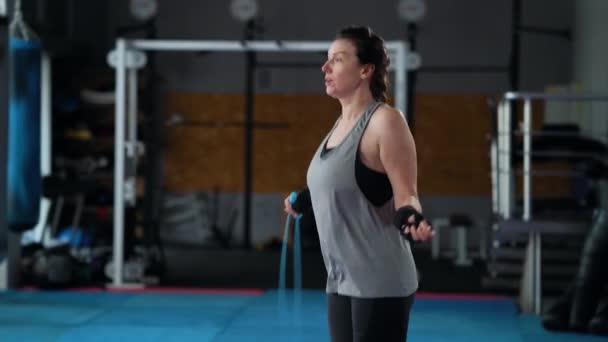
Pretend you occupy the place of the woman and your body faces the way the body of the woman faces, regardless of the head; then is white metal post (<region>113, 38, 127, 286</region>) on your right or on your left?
on your right

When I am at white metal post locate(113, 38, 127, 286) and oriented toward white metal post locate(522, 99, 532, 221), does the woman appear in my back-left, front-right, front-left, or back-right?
front-right

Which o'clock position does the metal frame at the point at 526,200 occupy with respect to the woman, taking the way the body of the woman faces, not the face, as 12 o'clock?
The metal frame is roughly at 5 o'clock from the woman.

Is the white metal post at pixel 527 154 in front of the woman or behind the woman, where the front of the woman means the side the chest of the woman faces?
behind

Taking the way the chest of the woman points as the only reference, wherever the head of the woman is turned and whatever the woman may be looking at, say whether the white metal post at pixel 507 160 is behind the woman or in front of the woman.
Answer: behind

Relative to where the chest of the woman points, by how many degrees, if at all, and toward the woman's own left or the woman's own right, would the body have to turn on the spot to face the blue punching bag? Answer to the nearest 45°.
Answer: approximately 90° to the woman's own right

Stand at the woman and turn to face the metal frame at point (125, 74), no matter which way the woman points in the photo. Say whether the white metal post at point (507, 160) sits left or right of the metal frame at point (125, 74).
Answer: right

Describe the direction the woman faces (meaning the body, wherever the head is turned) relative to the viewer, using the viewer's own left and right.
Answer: facing the viewer and to the left of the viewer

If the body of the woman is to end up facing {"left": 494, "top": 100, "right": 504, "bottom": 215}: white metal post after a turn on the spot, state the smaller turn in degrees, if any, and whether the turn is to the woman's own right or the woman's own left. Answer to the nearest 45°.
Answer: approximately 135° to the woman's own right

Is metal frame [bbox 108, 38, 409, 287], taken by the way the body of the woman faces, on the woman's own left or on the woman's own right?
on the woman's own right

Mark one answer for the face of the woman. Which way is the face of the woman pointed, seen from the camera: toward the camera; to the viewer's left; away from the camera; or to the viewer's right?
to the viewer's left
